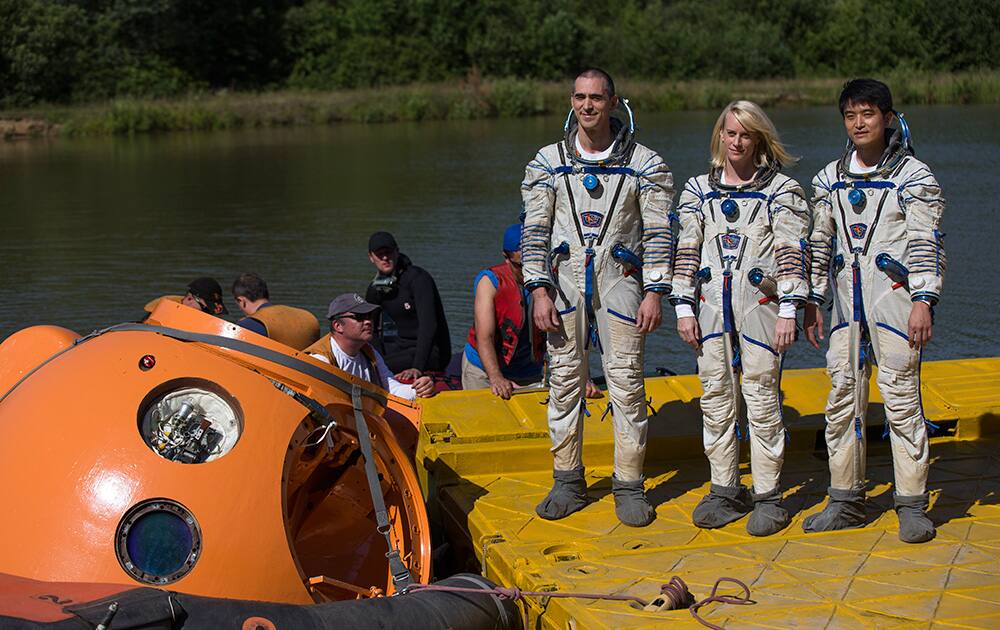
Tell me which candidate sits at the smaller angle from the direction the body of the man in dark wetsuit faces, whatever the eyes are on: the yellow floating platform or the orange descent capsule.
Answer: the orange descent capsule

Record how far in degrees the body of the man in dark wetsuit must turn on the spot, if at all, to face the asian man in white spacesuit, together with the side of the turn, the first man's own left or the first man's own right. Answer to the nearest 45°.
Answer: approximately 90° to the first man's own left

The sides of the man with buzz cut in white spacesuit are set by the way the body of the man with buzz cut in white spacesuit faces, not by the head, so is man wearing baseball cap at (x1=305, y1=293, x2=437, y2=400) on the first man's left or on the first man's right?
on the first man's right

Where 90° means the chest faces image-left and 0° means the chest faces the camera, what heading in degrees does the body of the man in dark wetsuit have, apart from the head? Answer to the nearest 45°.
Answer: approximately 45°

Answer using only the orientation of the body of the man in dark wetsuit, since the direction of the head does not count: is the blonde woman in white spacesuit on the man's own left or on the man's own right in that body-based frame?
on the man's own left

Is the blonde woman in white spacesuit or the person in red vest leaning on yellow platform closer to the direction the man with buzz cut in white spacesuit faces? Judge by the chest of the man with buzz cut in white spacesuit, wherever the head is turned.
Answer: the blonde woman in white spacesuit

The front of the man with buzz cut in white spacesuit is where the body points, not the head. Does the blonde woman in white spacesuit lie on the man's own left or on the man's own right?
on the man's own left

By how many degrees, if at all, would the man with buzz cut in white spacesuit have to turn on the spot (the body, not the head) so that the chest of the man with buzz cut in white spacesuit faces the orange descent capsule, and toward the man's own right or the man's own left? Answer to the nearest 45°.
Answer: approximately 45° to the man's own right

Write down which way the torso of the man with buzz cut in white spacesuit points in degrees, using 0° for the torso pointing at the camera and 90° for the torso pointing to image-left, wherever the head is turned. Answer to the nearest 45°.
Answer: approximately 0°

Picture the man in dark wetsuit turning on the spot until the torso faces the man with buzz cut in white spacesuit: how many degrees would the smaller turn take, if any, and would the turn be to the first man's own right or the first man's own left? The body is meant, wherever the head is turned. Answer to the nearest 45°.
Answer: approximately 45° to the first man's own left
